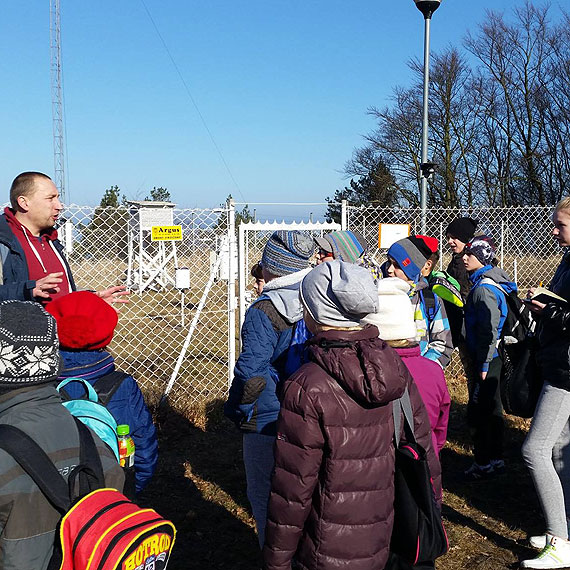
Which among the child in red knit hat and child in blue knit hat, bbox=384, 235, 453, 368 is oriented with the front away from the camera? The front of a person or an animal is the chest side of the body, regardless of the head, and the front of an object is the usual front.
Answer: the child in red knit hat

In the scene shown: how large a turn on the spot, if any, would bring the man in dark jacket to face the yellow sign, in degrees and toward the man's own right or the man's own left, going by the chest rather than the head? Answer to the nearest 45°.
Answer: approximately 90° to the man's own left

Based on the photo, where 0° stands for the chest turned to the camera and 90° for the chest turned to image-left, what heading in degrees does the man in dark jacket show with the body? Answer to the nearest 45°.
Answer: approximately 315°

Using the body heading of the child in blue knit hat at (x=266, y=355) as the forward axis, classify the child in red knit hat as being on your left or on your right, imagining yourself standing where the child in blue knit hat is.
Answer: on your left

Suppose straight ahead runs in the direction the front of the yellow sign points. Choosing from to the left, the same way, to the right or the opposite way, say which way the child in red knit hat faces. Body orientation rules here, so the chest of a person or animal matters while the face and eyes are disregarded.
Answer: the opposite way

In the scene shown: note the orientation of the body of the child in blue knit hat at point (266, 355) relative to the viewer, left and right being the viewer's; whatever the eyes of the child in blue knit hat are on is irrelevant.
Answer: facing away from the viewer and to the left of the viewer

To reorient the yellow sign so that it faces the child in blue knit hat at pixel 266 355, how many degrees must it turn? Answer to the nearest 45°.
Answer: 0° — it already faces them

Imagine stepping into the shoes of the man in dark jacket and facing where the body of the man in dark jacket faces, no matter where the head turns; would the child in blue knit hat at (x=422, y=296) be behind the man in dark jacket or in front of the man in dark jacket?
in front

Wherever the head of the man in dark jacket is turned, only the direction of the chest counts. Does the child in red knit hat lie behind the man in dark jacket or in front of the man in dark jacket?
in front

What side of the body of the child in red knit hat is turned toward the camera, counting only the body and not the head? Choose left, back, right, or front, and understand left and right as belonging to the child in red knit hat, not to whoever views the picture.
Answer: back

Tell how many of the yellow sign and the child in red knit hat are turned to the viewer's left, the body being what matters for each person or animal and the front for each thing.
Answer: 0

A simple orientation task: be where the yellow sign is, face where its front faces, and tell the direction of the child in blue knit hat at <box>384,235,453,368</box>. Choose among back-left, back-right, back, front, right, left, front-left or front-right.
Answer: front-left

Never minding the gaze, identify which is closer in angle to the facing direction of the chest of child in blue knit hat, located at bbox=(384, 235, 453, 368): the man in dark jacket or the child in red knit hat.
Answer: the man in dark jacket

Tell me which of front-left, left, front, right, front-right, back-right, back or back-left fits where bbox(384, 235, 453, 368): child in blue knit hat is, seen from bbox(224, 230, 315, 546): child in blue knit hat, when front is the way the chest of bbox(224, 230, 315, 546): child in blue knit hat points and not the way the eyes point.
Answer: right

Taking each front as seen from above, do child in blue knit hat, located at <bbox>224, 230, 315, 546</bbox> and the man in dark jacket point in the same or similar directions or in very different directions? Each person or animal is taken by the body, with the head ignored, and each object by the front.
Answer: very different directions

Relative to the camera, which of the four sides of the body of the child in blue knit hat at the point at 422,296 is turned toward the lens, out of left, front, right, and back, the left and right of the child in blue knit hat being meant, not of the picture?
left

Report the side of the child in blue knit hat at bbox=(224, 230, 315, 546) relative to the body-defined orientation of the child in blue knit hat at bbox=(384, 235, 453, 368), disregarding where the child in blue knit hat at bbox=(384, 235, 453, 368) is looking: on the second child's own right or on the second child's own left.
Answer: on the second child's own left

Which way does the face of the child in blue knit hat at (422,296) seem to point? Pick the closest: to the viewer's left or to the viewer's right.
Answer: to the viewer's left
